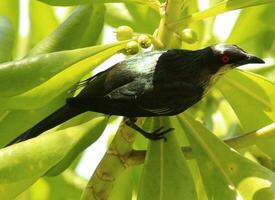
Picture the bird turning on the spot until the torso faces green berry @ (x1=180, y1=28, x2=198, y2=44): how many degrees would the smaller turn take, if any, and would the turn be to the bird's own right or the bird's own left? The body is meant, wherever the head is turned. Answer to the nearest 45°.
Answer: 0° — it already faces it

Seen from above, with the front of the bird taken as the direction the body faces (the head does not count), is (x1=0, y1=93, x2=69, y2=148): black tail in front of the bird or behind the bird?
behind

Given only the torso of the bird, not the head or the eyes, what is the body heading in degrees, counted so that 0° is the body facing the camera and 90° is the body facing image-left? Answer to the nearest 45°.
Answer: approximately 270°

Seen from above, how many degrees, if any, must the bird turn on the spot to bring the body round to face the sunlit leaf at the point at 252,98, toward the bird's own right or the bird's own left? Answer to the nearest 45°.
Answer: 0° — it already faces it
